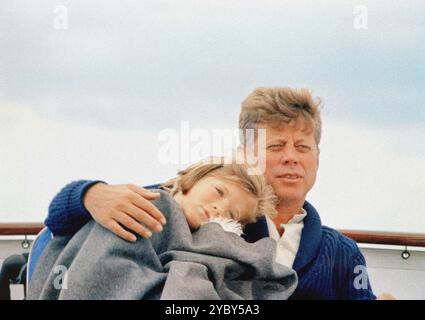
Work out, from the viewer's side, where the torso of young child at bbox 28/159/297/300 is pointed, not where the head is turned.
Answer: toward the camera

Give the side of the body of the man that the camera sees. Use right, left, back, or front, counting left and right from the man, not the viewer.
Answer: front
